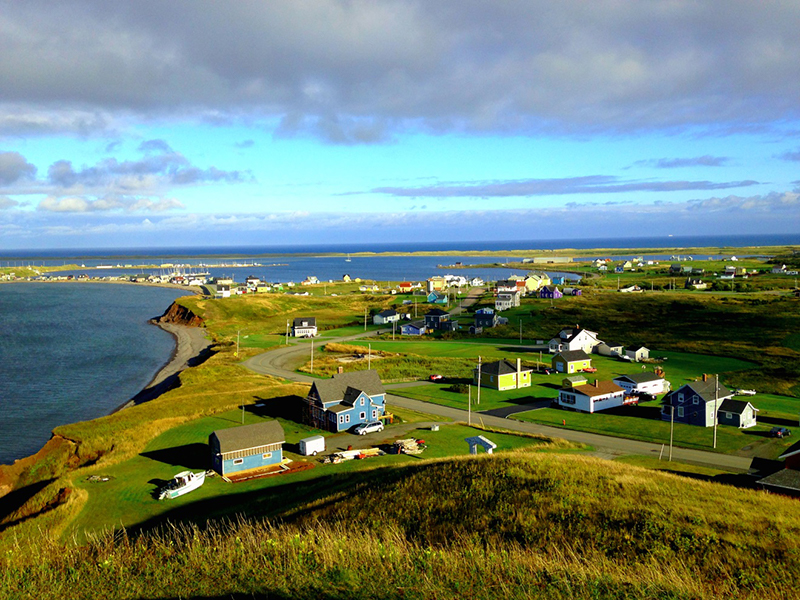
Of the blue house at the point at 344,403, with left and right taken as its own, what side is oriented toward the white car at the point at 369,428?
front

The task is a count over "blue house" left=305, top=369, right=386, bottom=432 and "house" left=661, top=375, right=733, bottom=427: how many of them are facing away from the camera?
0

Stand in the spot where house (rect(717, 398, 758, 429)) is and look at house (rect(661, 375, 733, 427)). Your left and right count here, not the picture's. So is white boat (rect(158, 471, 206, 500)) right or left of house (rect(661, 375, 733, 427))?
left

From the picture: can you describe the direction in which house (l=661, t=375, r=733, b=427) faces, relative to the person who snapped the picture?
facing the viewer and to the left of the viewer

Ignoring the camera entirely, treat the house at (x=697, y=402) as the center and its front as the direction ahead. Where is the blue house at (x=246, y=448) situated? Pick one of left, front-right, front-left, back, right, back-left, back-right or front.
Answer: front

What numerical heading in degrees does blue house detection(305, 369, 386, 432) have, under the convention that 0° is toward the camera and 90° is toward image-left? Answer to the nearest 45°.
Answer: approximately 315°

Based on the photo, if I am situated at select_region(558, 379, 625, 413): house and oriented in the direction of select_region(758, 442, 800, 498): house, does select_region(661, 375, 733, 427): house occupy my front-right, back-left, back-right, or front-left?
front-left

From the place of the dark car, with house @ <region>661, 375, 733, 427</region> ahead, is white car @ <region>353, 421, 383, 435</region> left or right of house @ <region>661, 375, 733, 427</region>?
left

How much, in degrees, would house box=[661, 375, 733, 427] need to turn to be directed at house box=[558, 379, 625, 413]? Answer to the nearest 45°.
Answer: approximately 45° to its right

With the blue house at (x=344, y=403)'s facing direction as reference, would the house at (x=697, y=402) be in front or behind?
in front

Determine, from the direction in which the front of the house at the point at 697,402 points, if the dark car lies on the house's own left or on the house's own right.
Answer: on the house's own left

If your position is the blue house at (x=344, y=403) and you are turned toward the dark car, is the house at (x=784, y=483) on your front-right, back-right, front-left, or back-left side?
front-right

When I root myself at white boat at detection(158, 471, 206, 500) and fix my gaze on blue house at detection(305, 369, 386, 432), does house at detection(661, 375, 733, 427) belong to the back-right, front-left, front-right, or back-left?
front-right

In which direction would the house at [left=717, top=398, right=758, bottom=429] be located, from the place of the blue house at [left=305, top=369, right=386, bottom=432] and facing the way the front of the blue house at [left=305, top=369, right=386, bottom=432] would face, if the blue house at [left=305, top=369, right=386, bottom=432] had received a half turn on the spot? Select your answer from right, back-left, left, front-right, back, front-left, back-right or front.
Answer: back-right

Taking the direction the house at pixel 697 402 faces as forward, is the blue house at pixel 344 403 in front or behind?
in front

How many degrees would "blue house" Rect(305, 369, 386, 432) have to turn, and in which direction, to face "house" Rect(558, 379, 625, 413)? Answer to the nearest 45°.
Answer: approximately 45° to its left

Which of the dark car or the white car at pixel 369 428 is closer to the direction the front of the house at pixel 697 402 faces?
the white car
